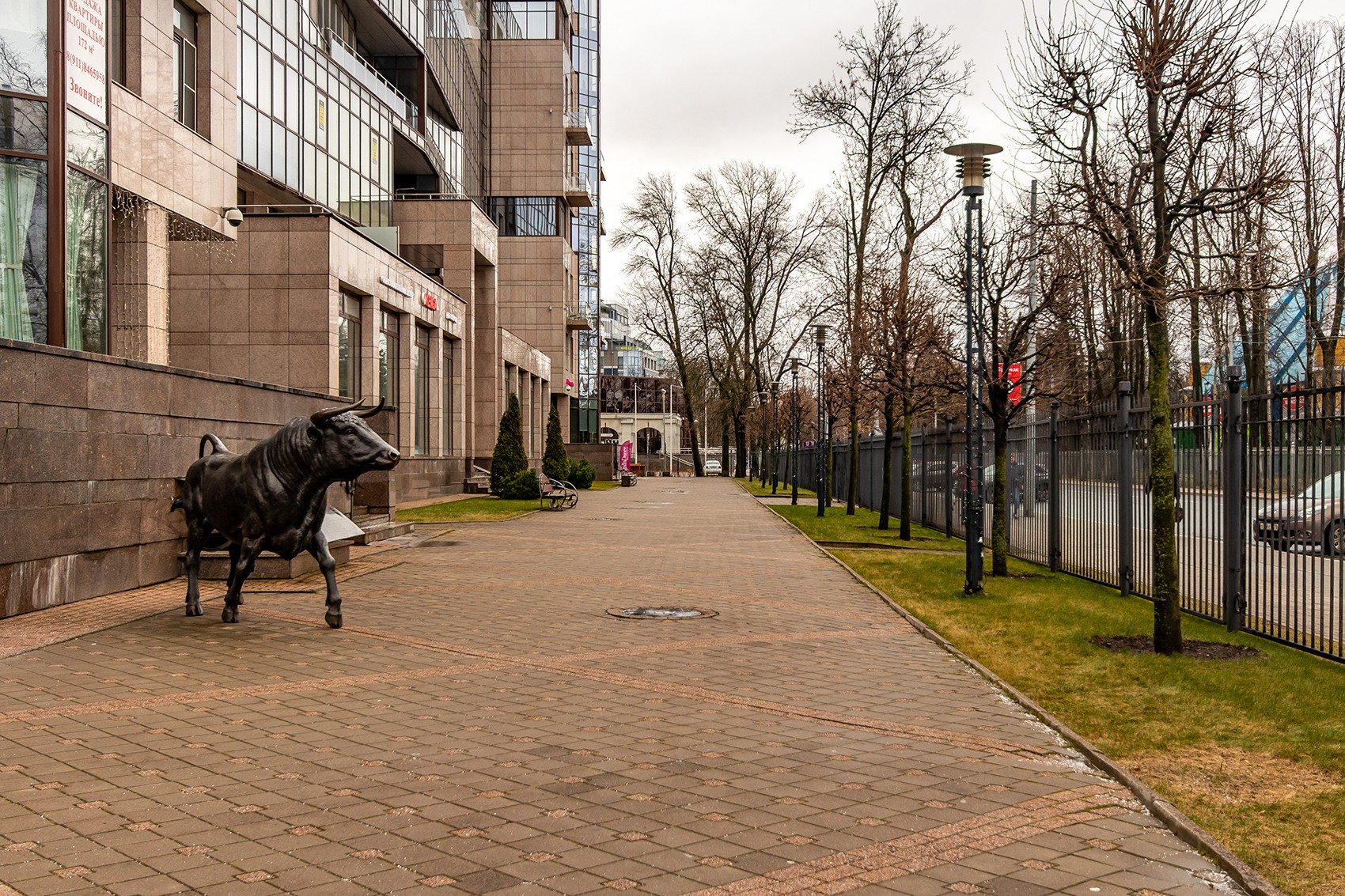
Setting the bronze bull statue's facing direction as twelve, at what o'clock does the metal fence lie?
The metal fence is roughly at 11 o'clock from the bronze bull statue.

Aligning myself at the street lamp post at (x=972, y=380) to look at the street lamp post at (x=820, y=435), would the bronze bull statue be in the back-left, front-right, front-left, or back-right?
back-left

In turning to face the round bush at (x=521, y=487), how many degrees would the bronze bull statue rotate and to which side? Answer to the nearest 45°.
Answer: approximately 135° to its left

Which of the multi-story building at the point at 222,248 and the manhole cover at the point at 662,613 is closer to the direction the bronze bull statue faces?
the manhole cover

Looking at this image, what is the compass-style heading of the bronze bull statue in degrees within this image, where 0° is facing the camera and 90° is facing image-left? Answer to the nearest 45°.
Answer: approximately 315°

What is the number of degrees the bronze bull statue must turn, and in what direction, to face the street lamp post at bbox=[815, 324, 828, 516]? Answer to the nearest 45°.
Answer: approximately 90° to its left
